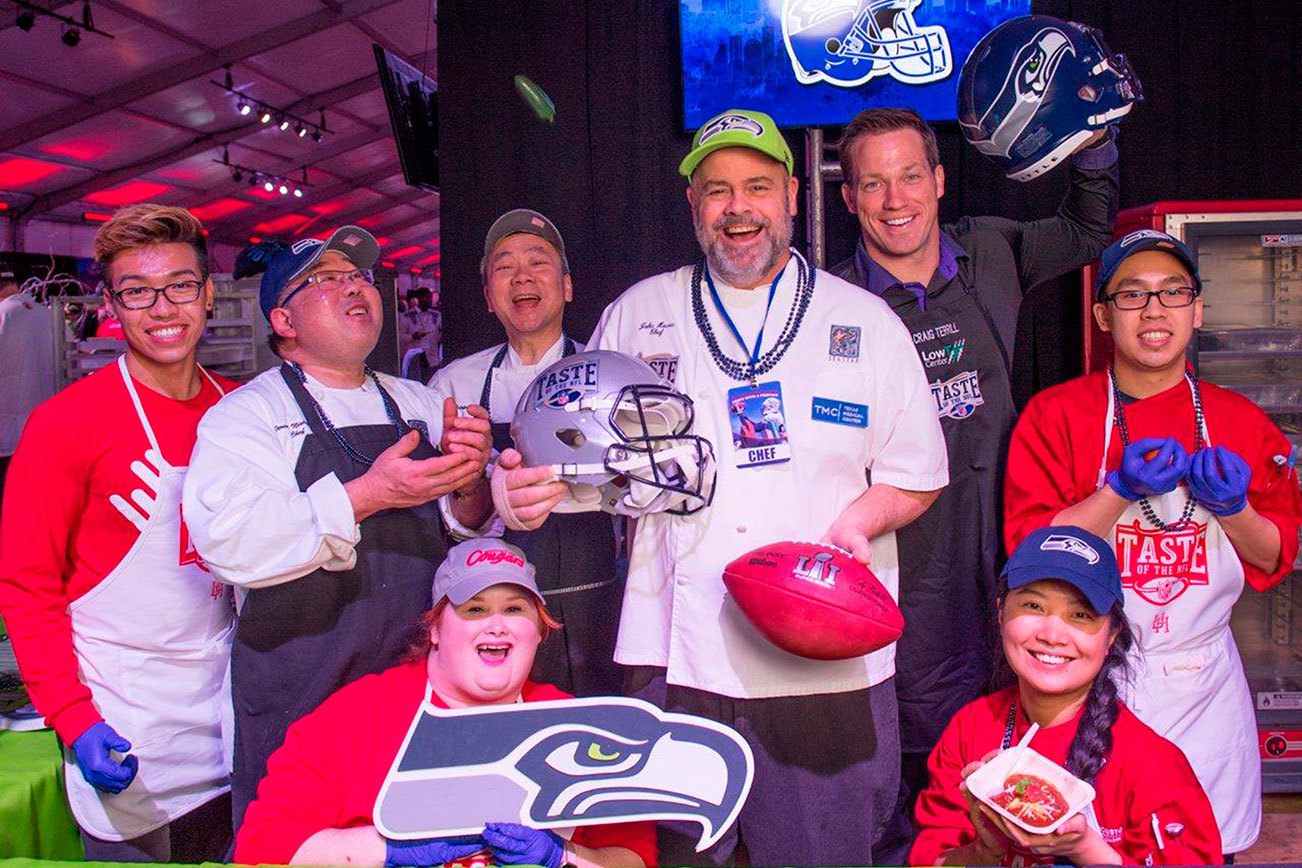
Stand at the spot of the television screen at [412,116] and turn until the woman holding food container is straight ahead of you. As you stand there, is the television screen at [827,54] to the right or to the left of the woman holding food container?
left

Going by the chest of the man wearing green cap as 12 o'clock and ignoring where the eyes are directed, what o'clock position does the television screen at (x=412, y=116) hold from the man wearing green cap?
The television screen is roughly at 5 o'clock from the man wearing green cap.

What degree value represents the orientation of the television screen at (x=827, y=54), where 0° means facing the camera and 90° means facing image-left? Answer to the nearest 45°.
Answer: approximately 0°

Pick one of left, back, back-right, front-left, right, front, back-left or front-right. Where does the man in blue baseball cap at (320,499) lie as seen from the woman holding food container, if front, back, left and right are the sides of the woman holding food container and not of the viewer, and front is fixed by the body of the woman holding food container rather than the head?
right

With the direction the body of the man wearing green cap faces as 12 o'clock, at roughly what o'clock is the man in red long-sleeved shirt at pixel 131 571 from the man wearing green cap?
The man in red long-sleeved shirt is roughly at 3 o'clock from the man wearing green cap.

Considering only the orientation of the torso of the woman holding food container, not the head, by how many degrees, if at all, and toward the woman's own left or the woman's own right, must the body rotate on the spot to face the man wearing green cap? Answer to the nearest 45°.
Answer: approximately 90° to the woman's own right

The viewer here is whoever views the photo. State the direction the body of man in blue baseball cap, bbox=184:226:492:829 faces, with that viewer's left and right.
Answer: facing the viewer and to the right of the viewer

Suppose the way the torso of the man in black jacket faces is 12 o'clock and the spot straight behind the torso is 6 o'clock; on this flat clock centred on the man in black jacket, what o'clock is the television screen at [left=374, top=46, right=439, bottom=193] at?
The television screen is roughly at 4 o'clock from the man in black jacket.

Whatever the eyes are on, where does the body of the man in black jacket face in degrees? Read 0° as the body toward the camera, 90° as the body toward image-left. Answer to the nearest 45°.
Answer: approximately 0°

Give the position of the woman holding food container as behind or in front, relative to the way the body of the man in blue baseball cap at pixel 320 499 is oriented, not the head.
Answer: in front

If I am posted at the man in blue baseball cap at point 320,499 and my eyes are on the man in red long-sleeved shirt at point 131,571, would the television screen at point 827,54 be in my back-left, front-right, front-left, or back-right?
back-right

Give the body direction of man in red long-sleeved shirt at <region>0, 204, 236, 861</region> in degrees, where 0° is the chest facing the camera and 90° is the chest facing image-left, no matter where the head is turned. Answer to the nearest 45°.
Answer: approximately 315°

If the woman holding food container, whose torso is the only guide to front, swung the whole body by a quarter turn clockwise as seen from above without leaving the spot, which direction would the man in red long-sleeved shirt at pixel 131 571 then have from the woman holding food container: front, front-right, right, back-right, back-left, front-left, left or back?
front
